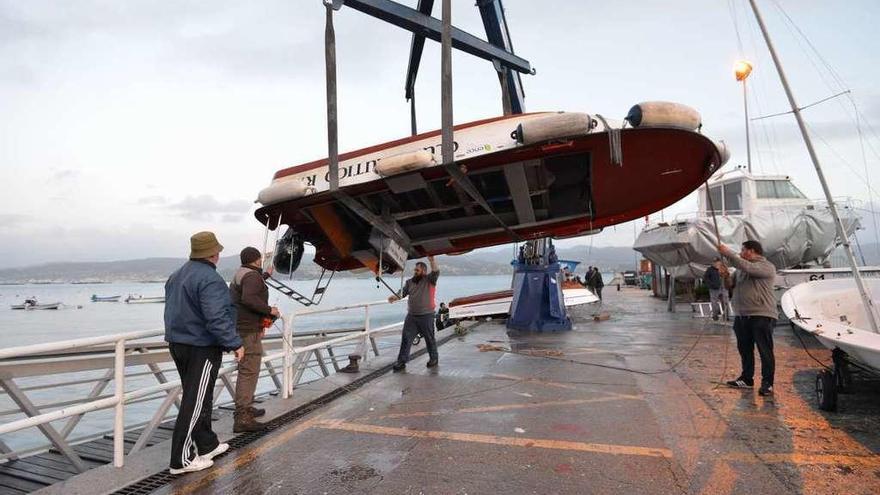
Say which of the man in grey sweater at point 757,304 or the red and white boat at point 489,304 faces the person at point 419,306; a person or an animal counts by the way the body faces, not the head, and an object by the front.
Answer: the man in grey sweater

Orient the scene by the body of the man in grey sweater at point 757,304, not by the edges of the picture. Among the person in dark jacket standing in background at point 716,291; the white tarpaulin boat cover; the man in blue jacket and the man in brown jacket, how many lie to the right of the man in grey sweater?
2

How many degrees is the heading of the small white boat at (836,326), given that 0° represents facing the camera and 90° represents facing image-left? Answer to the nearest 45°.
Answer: approximately 90°

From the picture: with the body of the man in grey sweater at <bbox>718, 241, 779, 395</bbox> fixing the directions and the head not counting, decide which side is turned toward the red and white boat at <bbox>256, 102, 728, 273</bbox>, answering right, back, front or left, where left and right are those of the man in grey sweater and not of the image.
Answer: front

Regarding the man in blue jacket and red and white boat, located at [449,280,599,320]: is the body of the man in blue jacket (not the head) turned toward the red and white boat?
yes

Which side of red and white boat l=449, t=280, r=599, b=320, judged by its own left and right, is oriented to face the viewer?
right

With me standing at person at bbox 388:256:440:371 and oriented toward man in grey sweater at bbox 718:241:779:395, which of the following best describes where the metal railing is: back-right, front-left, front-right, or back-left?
back-right

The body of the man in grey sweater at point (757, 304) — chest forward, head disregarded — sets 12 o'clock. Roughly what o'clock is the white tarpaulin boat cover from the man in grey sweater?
The white tarpaulin boat cover is roughly at 3 o'clock from the man in grey sweater.

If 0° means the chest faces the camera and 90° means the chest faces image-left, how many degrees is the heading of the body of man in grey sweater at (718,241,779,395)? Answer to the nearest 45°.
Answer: approximately 90°

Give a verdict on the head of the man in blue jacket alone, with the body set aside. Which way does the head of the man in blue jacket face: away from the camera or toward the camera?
away from the camera

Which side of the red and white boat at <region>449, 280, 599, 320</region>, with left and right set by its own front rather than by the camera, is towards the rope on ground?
right

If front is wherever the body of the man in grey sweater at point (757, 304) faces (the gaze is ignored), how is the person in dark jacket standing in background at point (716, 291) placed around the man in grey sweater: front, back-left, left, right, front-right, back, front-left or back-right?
right

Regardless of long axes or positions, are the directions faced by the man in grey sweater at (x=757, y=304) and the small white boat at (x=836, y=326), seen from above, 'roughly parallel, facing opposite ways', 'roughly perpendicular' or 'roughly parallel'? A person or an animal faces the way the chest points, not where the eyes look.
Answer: roughly parallel
